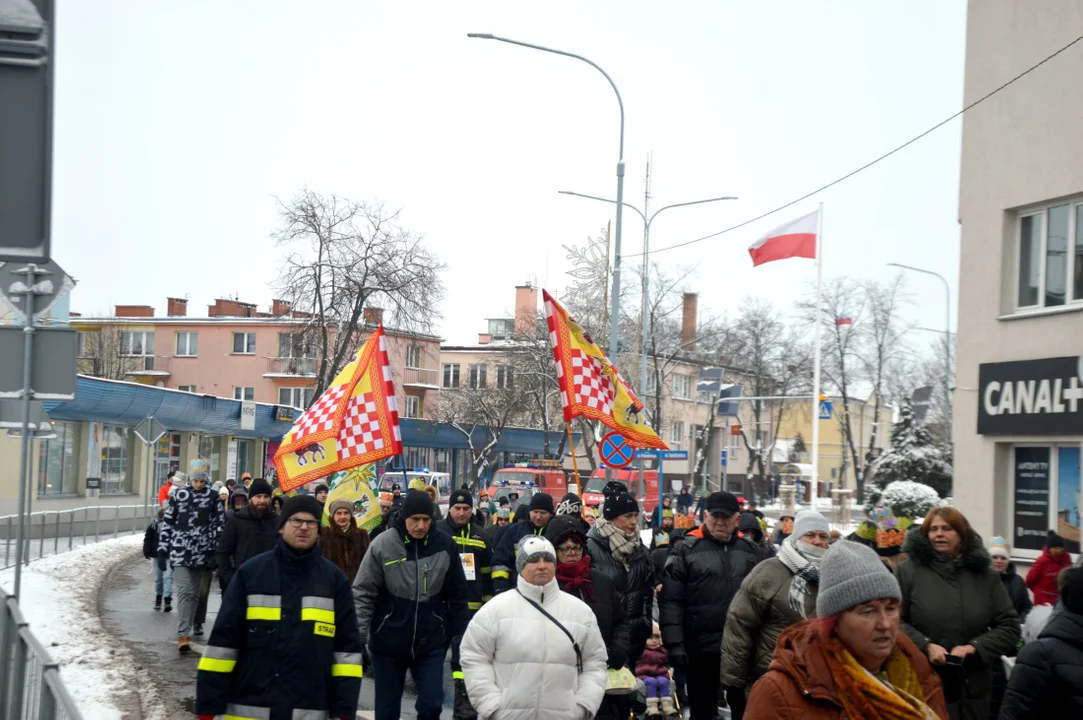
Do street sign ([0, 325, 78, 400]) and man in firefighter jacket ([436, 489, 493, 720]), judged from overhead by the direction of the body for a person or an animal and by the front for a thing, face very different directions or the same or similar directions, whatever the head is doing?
very different directions

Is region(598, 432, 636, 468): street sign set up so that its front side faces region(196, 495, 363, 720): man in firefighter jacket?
yes

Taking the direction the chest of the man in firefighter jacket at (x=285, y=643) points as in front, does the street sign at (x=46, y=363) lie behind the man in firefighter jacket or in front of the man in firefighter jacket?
behind

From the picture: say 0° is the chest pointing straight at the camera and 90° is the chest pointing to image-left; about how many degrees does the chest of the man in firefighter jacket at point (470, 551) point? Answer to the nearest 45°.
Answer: approximately 0°

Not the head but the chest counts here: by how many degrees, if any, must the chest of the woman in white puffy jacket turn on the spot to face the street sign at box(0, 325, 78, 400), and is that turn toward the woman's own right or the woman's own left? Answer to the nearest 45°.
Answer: approximately 135° to the woman's own right

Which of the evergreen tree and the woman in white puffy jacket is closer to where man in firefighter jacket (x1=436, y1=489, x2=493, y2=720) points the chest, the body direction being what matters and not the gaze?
the woman in white puffy jacket

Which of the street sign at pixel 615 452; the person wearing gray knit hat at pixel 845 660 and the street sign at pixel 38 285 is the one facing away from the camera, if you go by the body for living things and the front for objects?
the street sign at pixel 38 285

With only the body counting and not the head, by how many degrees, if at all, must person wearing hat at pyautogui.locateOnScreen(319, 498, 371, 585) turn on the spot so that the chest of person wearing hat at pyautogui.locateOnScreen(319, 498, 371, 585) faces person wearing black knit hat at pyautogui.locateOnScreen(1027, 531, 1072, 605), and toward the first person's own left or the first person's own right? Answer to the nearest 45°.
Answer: approximately 90° to the first person's own left

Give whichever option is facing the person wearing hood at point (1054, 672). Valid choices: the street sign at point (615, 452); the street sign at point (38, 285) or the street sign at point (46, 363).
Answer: the street sign at point (615, 452)
